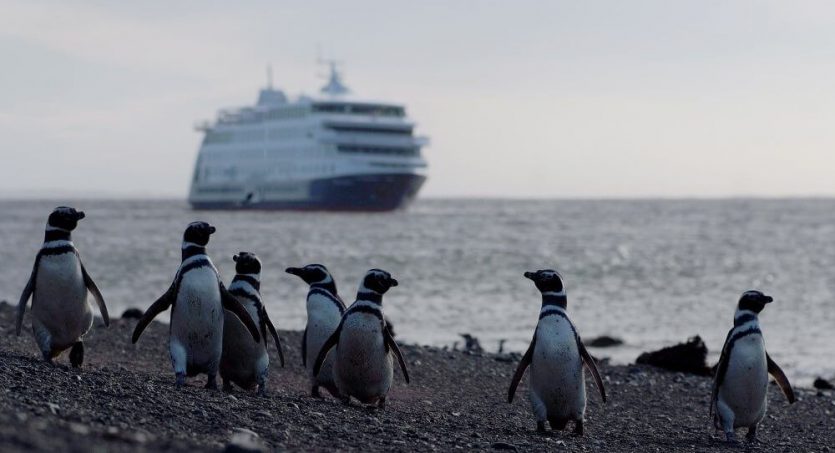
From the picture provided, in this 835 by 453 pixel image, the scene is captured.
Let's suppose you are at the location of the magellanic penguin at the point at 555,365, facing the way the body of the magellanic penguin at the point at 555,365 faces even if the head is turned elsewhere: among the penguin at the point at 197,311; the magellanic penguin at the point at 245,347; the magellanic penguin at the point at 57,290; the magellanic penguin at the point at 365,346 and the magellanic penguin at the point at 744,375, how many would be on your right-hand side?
4

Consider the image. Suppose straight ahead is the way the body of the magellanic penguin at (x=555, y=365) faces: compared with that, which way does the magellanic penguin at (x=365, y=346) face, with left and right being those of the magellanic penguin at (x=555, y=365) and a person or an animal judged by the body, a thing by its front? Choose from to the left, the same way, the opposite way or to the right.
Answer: the same way

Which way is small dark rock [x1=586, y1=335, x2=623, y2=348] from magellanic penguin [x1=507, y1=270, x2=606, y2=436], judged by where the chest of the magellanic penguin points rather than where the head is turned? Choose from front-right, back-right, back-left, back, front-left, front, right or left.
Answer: back

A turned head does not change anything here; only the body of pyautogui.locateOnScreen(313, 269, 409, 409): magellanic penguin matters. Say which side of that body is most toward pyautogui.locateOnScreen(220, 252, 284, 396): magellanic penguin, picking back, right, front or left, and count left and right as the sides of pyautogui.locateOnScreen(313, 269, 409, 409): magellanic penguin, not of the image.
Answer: right

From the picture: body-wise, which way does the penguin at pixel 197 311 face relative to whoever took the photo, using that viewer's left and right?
facing the viewer

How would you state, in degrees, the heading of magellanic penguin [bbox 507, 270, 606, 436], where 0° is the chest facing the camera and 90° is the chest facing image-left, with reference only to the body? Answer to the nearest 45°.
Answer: approximately 0°

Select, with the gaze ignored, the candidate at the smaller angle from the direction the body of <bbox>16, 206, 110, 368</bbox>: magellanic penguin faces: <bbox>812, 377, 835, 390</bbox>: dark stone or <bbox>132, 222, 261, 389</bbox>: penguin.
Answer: the penguin

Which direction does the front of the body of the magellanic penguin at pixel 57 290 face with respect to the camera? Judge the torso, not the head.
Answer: toward the camera

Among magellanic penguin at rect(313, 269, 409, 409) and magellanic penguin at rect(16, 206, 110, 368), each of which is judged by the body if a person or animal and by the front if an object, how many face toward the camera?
2

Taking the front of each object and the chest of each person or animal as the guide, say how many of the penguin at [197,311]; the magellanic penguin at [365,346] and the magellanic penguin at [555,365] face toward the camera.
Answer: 3

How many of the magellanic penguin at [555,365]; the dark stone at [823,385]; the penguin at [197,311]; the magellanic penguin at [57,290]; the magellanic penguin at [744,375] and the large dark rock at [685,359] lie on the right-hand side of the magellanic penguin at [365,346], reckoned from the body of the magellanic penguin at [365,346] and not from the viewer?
2

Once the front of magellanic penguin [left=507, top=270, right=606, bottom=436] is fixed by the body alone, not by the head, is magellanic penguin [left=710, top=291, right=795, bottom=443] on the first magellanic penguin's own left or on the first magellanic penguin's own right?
on the first magellanic penguin's own left

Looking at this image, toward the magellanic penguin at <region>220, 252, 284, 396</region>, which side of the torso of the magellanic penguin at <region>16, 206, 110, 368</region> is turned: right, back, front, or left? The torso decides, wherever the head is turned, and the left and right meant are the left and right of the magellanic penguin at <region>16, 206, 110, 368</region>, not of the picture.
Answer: left

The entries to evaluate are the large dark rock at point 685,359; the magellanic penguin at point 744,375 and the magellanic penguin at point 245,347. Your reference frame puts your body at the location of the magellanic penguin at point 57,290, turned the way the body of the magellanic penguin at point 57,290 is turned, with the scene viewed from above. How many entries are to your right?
0

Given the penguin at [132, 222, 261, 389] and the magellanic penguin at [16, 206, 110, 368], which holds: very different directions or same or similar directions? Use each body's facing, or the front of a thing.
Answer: same or similar directions

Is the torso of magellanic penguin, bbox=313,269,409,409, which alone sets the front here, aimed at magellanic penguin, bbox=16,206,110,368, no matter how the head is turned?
no

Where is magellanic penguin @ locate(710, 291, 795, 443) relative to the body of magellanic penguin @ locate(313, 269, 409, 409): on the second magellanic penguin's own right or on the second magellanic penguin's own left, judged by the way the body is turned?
on the second magellanic penguin's own left

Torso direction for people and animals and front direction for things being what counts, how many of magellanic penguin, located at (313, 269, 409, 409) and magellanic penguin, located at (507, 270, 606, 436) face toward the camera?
2

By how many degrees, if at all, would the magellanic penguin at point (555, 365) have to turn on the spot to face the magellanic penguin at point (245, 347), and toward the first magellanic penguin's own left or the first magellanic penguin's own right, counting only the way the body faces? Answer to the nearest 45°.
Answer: approximately 90° to the first magellanic penguin's own right

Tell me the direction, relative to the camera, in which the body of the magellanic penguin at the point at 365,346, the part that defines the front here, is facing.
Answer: toward the camera
